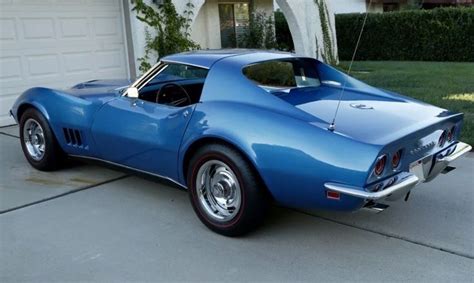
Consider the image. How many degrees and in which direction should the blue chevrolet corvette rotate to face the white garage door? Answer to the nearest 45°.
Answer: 0° — it already faces it

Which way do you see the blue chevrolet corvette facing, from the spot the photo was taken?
facing away from the viewer and to the left of the viewer

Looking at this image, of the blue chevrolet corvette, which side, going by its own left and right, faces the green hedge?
right

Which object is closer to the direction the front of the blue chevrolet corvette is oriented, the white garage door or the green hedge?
the white garage door
